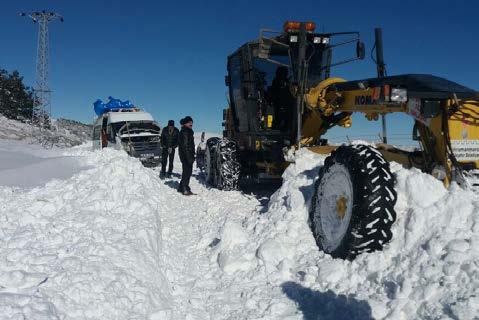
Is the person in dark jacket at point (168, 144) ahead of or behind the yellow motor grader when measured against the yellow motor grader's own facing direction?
behind

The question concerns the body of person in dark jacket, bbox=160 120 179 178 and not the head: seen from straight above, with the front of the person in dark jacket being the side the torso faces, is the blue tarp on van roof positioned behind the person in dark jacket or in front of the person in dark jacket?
behind

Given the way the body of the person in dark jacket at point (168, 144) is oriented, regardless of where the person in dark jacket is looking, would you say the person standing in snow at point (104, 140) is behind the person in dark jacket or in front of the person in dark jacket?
behind

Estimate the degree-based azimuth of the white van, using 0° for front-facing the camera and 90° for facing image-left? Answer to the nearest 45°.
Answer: approximately 315°

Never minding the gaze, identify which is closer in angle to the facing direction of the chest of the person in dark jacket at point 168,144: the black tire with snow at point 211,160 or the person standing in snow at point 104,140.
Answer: the black tire with snow

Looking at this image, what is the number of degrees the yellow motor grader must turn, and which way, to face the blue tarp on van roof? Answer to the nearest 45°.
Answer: approximately 180°

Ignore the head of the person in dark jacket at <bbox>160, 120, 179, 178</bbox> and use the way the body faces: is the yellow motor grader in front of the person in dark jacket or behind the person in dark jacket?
in front

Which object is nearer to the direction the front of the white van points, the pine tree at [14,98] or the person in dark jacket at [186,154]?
the person in dark jacket

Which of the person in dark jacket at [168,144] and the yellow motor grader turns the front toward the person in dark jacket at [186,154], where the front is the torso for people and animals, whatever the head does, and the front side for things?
the person in dark jacket at [168,144]

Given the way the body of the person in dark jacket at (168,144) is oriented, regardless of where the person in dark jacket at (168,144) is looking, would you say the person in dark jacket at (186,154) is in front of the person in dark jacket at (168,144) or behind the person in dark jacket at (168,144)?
in front
